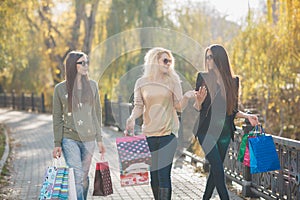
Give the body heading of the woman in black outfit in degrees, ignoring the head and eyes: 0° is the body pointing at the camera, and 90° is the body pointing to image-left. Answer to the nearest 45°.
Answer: approximately 45°

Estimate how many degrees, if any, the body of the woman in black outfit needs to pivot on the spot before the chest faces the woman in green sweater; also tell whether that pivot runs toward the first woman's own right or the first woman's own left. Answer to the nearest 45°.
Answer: approximately 45° to the first woman's own right

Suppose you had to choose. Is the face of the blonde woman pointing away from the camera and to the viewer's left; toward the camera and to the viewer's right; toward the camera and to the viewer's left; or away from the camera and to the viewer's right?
toward the camera and to the viewer's right

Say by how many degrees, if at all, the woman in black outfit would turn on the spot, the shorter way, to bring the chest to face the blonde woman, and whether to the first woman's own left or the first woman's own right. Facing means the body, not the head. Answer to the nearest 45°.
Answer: approximately 45° to the first woman's own right

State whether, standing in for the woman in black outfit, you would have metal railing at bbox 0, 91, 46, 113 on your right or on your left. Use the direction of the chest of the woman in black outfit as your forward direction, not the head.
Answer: on your right

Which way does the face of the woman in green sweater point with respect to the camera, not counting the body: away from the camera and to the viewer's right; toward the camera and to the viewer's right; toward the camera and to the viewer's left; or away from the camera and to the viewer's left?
toward the camera and to the viewer's right

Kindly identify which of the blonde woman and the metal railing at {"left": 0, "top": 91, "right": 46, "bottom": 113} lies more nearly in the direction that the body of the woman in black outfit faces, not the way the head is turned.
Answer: the blonde woman
